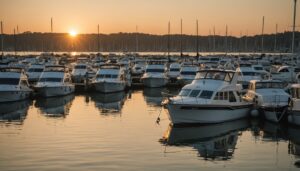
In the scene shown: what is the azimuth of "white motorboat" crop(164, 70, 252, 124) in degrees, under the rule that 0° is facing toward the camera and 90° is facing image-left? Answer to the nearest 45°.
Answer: approximately 45°

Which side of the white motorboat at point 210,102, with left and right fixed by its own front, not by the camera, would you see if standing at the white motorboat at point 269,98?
back

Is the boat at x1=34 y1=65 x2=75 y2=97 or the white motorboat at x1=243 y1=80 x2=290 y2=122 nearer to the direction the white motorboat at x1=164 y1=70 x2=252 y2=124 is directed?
the boat

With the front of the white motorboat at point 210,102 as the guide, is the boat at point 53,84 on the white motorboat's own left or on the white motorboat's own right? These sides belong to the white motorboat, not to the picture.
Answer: on the white motorboat's own right

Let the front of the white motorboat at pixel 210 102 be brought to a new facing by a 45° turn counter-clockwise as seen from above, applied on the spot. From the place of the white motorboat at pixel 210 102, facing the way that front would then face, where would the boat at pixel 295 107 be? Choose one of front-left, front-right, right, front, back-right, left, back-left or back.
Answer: left

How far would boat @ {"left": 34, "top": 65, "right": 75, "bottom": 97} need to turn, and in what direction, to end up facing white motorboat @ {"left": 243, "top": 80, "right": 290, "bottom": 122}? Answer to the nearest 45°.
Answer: approximately 90° to its left

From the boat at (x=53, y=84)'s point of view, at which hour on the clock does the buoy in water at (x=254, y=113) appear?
The buoy in water is roughly at 9 o'clock from the boat.

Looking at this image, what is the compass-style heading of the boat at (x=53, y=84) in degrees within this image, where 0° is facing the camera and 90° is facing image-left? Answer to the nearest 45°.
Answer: approximately 45°

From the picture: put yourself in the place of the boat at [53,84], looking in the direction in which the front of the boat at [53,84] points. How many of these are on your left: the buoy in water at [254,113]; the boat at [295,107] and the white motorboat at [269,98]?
3

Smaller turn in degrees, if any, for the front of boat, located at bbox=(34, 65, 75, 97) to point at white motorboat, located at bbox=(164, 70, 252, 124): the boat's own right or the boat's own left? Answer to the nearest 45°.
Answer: approximately 90° to the boat's own left

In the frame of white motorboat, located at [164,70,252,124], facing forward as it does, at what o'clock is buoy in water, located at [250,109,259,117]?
The buoy in water is roughly at 6 o'clock from the white motorboat.
